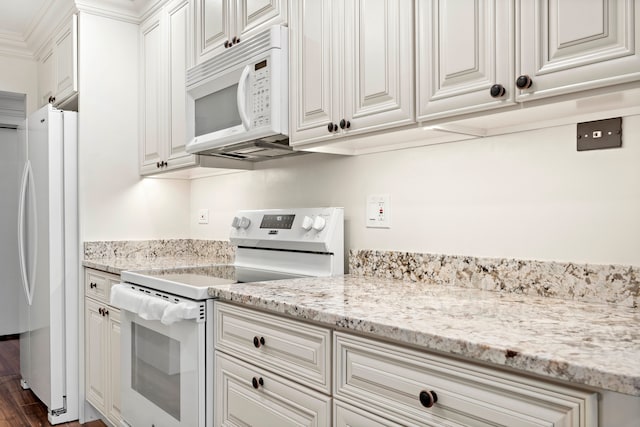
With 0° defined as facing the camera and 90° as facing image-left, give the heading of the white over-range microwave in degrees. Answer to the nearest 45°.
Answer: approximately 45°

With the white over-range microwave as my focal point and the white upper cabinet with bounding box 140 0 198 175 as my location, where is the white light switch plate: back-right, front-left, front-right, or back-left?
front-left

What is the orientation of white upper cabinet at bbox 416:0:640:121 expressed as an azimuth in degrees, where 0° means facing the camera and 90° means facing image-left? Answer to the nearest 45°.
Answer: approximately 45°

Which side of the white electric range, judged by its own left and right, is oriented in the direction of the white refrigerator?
right

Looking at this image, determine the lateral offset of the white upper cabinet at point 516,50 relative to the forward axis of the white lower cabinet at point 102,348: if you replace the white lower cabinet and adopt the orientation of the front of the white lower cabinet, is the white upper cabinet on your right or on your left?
on your left

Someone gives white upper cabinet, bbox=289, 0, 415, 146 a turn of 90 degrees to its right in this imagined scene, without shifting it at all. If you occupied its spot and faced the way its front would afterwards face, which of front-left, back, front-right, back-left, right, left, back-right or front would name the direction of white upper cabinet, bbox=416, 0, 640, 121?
back

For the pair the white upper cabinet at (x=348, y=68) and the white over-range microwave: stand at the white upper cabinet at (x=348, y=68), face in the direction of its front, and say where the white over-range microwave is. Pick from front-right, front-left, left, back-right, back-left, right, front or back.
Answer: right

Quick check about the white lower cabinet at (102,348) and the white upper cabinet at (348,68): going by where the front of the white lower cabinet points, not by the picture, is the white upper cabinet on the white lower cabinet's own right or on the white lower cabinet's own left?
on the white lower cabinet's own left

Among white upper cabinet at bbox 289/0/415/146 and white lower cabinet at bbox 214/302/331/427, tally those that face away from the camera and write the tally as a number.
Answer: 0

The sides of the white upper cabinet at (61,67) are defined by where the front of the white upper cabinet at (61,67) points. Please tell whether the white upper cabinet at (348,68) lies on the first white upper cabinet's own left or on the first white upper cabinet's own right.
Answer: on the first white upper cabinet's own left

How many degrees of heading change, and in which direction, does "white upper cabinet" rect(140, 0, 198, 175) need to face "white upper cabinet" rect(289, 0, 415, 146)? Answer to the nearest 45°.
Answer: approximately 90° to its left
